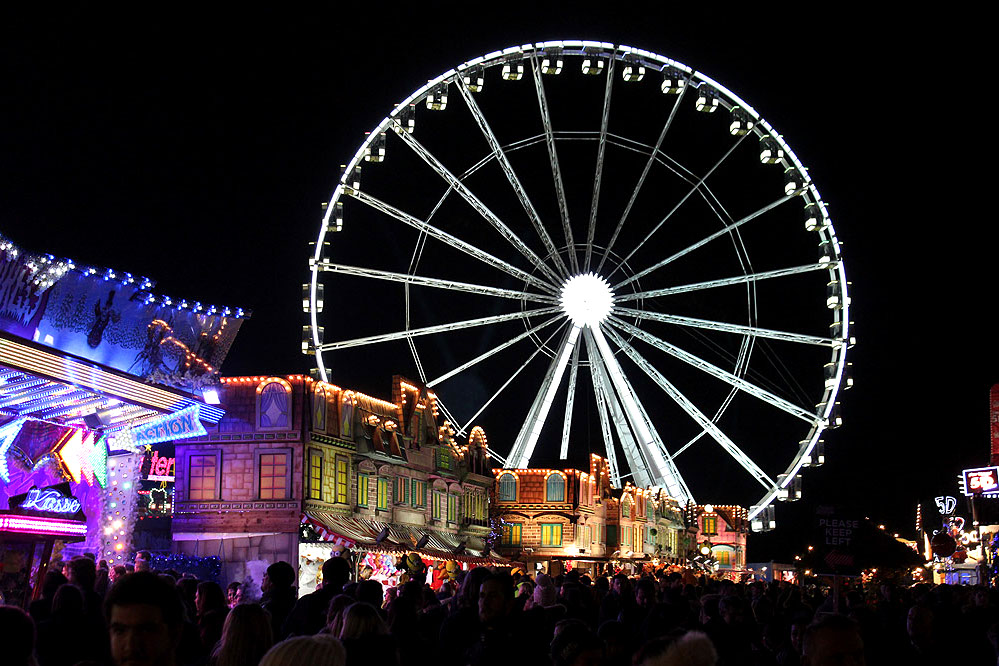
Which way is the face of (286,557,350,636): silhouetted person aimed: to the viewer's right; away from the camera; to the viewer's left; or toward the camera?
away from the camera

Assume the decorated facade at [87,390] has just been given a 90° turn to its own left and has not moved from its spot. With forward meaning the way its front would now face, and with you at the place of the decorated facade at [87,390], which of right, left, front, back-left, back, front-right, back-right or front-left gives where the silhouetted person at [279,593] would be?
back-right

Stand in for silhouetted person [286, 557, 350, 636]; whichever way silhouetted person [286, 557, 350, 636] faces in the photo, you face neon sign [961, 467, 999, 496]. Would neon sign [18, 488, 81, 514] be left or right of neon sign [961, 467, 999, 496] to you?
left
